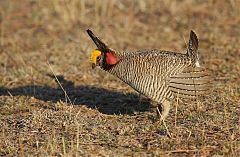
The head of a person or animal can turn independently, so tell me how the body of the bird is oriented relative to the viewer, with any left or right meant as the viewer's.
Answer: facing to the left of the viewer
